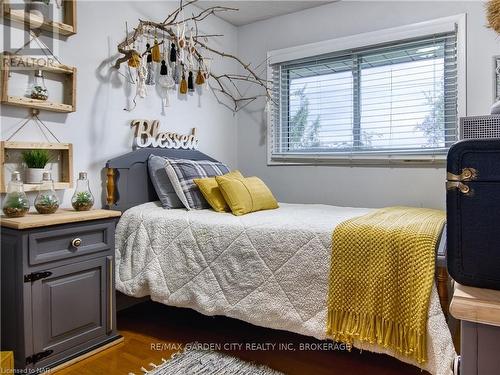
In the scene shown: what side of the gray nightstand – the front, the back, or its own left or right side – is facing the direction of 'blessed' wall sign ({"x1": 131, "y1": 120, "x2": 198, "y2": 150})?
left

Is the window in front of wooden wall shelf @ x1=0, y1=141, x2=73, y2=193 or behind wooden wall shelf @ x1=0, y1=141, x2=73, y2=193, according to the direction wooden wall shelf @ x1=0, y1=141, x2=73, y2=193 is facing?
in front

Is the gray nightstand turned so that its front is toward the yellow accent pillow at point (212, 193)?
no

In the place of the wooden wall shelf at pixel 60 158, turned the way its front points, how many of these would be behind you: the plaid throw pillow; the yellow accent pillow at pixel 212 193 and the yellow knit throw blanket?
0

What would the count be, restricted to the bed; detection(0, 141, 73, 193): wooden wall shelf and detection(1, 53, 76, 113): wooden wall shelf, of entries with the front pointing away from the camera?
0

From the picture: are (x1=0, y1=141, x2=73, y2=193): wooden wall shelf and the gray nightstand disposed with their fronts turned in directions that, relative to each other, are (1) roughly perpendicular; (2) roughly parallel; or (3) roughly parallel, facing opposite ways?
roughly parallel

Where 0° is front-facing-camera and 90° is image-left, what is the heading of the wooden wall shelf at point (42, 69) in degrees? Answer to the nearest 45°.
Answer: approximately 315°

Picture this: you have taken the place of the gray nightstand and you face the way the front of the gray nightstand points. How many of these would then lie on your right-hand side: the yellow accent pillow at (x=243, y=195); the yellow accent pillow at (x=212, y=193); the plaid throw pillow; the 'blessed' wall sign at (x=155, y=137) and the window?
0

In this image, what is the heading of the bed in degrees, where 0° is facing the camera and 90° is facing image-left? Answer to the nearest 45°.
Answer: approximately 315°

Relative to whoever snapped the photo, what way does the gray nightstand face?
facing the viewer and to the right of the viewer

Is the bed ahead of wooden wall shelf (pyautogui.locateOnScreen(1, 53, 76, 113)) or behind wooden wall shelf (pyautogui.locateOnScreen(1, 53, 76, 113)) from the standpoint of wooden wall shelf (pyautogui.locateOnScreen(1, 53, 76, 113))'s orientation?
ahead
